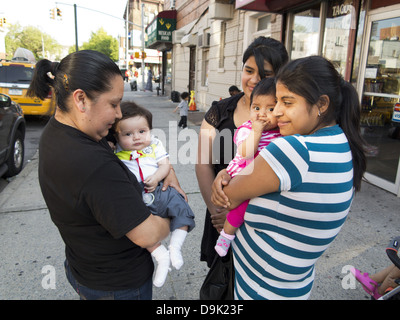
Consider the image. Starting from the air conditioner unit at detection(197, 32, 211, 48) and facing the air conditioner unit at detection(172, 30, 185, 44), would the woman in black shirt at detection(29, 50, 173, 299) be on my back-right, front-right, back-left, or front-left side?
back-left

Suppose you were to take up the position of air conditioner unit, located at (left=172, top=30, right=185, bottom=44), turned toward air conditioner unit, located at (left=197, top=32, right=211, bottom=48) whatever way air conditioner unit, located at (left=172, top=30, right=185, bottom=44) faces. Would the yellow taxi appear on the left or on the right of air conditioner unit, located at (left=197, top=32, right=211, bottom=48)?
right

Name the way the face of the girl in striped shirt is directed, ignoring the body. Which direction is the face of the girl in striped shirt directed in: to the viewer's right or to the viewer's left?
to the viewer's left

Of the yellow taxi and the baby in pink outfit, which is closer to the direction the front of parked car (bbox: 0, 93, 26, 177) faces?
the yellow taxi

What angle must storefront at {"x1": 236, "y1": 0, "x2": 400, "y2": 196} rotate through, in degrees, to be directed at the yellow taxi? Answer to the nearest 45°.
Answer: approximately 45° to its right

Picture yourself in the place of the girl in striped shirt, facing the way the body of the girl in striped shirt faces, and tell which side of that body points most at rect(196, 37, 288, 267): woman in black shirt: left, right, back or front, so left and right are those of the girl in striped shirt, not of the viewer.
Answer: front

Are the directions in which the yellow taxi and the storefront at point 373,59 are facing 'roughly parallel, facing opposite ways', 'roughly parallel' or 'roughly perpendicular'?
roughly perpendicular

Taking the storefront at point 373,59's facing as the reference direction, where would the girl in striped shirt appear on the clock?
The girl in striped shirt is roughly at 11 o'clock from the storefront.
